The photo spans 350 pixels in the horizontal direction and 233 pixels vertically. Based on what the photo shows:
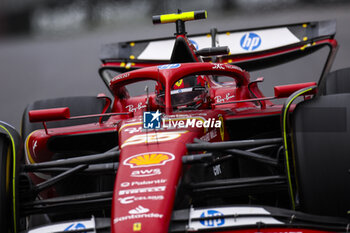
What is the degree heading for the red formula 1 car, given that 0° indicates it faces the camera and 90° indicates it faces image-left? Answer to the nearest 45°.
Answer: approximately 0°
